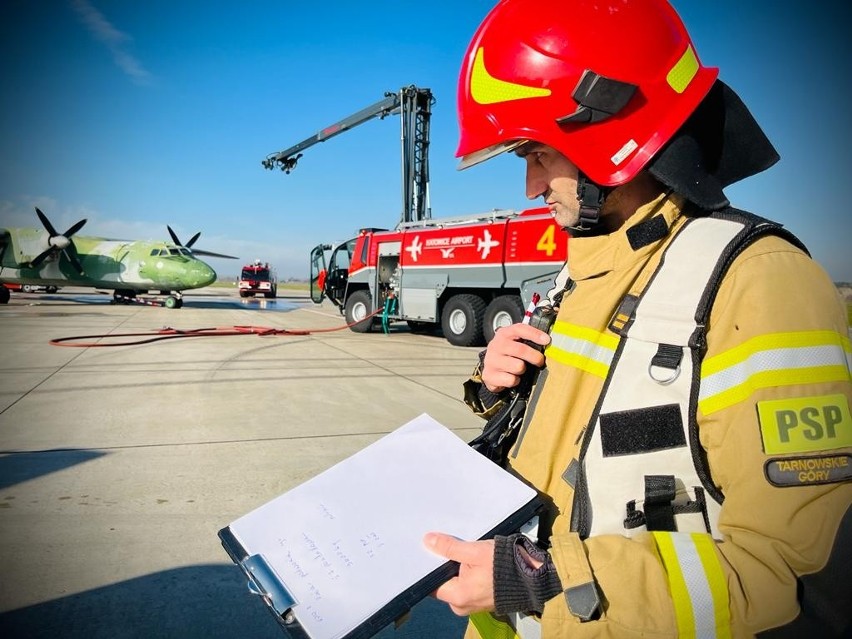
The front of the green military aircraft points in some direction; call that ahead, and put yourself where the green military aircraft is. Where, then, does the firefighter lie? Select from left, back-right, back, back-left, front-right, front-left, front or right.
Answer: front-right

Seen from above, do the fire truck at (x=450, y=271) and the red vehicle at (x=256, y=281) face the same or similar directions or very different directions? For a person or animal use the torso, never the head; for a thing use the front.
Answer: very different directions

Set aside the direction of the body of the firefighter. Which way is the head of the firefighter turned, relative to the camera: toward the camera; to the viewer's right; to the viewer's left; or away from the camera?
to the viewer's left

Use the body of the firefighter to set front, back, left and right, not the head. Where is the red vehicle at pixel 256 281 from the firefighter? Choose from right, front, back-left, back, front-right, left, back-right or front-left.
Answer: right

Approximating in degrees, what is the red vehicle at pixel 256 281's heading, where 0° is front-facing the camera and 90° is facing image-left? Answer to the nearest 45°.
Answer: approximately 0°

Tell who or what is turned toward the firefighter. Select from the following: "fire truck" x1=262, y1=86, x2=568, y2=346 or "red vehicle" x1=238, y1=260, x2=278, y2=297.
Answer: the red vehicle

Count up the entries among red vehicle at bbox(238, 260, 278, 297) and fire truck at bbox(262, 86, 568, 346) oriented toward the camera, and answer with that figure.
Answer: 1

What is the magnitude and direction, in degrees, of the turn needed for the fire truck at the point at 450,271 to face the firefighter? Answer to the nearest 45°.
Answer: approximately 135° to its left

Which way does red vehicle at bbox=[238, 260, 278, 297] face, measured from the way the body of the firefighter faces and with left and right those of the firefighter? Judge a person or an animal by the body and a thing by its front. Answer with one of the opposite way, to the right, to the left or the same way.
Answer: to the left

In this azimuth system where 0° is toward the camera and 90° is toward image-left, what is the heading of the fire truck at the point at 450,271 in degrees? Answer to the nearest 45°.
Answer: approximately 135°

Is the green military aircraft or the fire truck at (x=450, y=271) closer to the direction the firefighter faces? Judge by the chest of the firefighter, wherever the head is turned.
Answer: the green military aircraft

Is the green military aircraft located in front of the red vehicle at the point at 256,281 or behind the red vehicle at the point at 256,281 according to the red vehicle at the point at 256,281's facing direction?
in front
